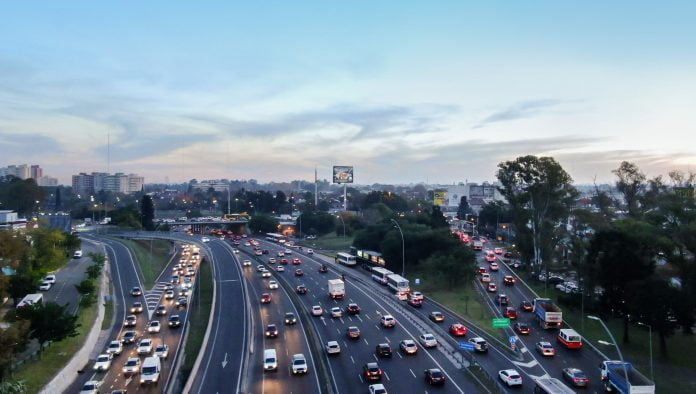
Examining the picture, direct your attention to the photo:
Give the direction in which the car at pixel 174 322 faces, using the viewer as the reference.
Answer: facing the viewer

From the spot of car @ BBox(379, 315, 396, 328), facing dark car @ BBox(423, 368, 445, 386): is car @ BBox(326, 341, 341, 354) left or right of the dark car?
right

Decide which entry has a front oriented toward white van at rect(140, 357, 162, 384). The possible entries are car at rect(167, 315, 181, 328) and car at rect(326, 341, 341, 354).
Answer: car at rect(167, 315, 181, 328)

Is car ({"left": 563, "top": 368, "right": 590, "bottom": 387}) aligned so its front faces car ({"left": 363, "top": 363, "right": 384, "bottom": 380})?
no

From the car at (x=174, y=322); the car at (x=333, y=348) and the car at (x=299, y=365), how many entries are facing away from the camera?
1

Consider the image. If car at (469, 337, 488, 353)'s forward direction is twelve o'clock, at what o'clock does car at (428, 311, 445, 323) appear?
car at (428, 311, 445, 323) is roughly at 1 o'clock from car at (469, 337, 488, 353).

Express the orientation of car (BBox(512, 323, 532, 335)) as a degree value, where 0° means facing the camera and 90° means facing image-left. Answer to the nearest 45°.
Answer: approximately 135°

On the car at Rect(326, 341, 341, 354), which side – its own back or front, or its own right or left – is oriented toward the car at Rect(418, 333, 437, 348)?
right

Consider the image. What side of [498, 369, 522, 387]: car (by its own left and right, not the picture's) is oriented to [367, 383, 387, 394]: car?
left

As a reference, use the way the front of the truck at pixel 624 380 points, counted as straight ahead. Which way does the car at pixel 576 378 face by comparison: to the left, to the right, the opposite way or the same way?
the same way

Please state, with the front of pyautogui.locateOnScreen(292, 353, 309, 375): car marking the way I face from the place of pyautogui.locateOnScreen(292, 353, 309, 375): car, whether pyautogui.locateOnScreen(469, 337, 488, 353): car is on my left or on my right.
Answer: on my left

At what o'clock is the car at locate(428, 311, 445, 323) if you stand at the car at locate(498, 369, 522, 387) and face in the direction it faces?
the car at locate(428, 311, 445, 323) is roughly at 1 o'clock from the car at locate(498, 369, 522, 387).

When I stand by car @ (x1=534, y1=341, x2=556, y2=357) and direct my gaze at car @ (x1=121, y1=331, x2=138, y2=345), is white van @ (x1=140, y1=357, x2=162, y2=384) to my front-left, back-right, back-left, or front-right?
front-left

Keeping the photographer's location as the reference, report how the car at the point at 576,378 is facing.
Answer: facing away from the viewer and to the left of the viewer

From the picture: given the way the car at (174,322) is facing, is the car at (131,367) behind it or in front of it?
in front

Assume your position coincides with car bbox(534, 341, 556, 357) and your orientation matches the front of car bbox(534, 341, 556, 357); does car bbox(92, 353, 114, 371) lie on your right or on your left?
on your left

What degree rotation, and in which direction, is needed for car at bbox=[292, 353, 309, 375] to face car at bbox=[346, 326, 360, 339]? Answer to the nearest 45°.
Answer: approximately 135° to its left
